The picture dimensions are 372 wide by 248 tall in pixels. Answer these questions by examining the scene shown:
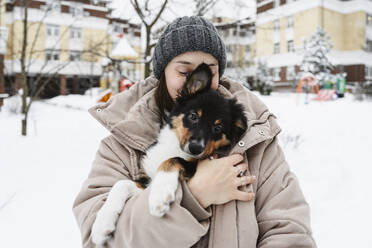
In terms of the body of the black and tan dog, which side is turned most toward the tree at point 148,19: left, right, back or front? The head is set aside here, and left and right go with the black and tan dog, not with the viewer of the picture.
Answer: back

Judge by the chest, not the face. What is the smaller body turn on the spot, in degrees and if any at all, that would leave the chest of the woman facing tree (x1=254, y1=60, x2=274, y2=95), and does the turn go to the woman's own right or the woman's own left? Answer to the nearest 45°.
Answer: approximately 180°

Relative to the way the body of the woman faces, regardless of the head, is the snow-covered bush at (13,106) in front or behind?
behind

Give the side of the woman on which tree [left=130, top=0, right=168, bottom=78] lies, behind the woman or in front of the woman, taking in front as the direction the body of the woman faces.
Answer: behind

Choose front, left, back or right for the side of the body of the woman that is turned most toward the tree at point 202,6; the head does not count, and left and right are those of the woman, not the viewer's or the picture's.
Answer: back

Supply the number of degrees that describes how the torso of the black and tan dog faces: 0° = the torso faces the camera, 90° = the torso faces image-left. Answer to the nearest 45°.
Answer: approximately 0°

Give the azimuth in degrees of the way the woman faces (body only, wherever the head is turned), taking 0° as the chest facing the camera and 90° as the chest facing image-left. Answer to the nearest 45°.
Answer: approximately 0°
